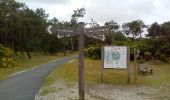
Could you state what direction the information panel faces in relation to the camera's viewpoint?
facing the viewer

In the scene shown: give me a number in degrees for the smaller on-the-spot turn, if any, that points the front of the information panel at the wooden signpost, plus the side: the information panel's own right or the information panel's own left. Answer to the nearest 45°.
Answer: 0° — it already faces it

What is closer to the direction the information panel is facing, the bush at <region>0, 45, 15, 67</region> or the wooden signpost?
the wooden signpost

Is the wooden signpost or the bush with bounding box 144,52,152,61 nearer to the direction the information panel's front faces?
the wooden signpost

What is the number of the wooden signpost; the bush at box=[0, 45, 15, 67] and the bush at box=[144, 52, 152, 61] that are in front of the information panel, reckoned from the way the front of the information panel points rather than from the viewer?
1

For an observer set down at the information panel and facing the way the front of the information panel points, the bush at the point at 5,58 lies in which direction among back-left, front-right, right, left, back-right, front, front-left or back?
back-right
